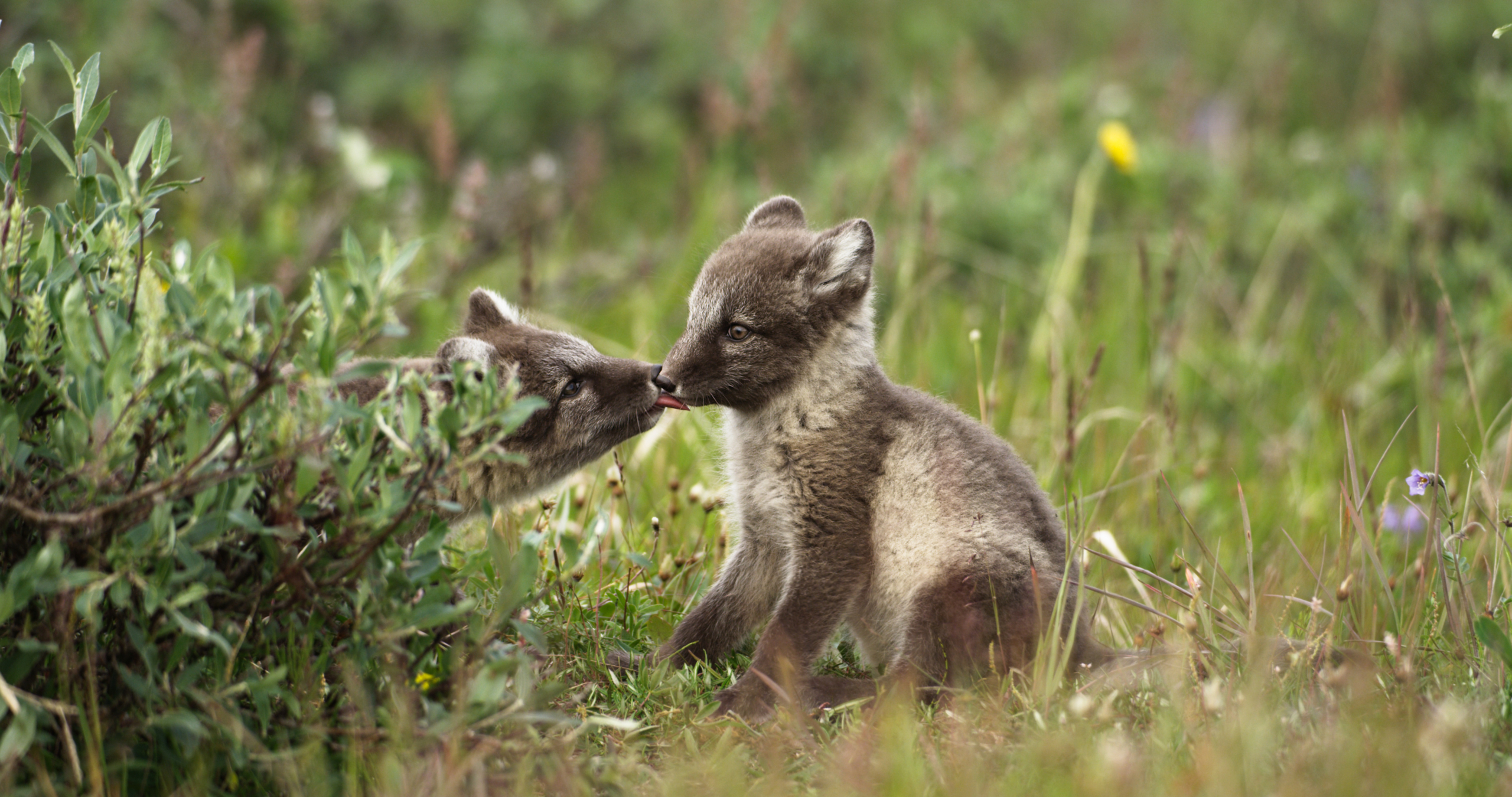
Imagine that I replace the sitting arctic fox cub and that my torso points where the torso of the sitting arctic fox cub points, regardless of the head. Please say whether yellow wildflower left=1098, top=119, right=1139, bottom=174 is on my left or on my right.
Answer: on my right

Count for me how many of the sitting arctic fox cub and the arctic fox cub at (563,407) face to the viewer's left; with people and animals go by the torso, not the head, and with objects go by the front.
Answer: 1

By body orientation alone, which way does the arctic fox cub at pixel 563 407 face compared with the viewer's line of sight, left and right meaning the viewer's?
facing to the right of the viewer

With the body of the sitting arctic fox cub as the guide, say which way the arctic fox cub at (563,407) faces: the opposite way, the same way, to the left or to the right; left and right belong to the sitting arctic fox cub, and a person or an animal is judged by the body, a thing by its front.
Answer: the opposite way

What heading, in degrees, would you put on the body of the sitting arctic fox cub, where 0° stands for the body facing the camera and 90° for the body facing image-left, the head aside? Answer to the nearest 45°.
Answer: approximately 90°

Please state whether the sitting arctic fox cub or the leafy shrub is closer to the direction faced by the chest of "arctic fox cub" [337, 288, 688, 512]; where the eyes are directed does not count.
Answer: the sitting arctic fox cub

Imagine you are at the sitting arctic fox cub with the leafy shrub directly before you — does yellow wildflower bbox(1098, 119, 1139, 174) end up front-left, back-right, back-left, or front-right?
back-right

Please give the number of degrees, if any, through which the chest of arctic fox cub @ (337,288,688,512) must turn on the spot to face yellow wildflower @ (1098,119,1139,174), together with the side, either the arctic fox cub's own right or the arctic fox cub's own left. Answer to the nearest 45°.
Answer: approximately 45° to the arctic fox cub's own left

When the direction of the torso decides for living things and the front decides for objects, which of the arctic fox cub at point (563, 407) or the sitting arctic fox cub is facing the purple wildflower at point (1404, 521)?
the arctic fox cub

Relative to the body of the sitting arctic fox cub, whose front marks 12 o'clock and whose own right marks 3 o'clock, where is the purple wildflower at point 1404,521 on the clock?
The purple wildflower is roughly at 5 o'clock from the sitting arctic fox cub.
